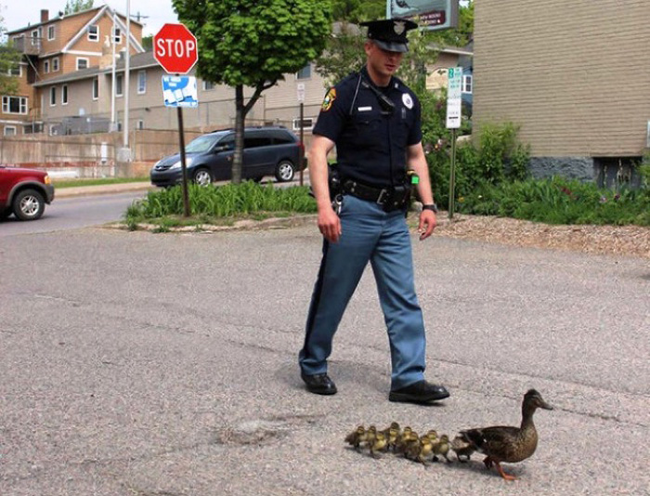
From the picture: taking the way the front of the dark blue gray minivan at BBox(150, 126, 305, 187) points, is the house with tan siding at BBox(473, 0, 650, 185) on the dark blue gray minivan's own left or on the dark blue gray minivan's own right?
on the dark blue gray minivan's own left

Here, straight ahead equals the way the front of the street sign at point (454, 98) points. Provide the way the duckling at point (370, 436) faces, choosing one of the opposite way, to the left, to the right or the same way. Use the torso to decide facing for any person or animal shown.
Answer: to the left

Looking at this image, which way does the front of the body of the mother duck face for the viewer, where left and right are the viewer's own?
facing to the right of the viewer

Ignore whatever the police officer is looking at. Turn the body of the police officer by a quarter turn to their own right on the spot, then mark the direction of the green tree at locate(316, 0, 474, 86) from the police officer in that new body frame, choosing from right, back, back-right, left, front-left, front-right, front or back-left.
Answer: back-right

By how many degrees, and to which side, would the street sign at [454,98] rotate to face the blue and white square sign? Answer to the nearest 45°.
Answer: approximately 90° to its right

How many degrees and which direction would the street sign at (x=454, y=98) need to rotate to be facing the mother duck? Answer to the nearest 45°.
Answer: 0° — it already faces it

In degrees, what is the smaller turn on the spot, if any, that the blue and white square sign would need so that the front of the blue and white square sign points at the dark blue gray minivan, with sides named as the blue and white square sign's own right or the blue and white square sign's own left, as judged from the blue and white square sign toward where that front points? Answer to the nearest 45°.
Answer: approximately 180°

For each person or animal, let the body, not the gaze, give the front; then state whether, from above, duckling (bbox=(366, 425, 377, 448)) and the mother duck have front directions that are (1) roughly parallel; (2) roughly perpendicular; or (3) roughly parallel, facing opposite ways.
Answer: roughly parallel

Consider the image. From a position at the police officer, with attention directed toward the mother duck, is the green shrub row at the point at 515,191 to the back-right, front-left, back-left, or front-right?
back-left

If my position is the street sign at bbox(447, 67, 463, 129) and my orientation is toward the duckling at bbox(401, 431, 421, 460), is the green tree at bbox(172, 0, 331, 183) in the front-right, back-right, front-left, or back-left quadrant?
back-right

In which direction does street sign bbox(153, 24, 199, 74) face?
toward the camera

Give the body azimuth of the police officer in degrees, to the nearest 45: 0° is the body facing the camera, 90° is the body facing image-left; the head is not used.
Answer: approximately 315°

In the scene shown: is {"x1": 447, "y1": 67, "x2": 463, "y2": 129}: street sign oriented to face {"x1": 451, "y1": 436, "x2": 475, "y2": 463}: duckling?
yes

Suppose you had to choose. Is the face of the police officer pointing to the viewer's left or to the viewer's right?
to the viewer's right

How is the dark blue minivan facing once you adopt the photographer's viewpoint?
facing the viewer and to the left of the viewer
